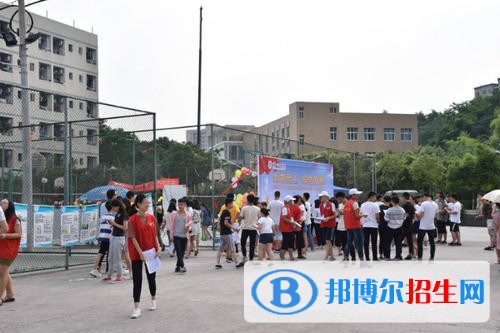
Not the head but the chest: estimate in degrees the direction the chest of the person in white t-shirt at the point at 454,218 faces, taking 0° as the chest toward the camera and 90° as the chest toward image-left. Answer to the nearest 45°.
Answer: approximately 90°

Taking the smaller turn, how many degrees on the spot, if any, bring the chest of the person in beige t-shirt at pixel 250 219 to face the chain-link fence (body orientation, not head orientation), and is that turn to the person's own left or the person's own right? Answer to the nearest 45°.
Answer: approximately 45° to the person's own left

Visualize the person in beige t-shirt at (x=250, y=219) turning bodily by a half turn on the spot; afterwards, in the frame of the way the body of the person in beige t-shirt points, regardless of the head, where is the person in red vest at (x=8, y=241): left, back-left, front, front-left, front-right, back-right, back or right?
front-right

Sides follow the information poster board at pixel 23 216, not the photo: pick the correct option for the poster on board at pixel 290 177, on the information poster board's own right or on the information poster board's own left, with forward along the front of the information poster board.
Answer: on the information poster board's own left

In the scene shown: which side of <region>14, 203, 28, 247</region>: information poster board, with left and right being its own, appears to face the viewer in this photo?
front

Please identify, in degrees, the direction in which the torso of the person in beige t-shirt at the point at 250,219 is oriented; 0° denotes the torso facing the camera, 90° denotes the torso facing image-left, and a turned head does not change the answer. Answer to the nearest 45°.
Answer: approximately 180°

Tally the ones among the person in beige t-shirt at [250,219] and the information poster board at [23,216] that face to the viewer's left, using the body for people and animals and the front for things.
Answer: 0

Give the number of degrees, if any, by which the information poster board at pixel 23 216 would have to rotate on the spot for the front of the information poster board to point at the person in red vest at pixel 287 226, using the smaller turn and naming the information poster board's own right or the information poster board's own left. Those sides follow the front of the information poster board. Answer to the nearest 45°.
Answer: approximately 90° to the information poster board's own left

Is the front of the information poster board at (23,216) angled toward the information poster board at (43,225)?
no

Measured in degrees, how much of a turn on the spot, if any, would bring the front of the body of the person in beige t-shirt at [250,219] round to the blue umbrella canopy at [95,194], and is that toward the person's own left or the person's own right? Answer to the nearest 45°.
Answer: approximately 45° to the person's own left
